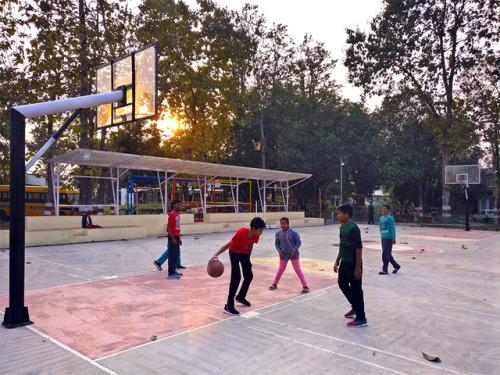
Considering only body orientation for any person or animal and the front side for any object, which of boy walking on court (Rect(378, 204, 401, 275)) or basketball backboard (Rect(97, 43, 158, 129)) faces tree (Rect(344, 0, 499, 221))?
the basketball backboard

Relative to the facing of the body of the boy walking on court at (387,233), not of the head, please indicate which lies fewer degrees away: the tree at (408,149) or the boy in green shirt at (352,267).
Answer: the boy in green shirt

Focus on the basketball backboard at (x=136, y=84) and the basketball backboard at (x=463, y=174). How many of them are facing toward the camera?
1

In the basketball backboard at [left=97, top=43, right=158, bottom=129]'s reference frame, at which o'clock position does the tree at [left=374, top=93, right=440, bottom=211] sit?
The tree is roughly at 12 o'clock from the basketball backboard.

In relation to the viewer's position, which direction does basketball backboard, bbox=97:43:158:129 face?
facing away from the viewer and to the right of the viewer

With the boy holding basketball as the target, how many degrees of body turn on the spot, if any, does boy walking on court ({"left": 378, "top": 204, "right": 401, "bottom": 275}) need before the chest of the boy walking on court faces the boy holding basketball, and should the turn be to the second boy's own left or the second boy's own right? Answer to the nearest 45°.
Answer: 0° — they already face them

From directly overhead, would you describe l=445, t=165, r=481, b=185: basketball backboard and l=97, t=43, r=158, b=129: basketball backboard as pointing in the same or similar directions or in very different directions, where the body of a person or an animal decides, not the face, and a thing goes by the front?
very different directions

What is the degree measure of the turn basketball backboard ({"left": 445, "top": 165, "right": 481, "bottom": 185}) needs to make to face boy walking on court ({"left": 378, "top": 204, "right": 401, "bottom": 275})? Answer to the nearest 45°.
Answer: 0° — it already faces them
